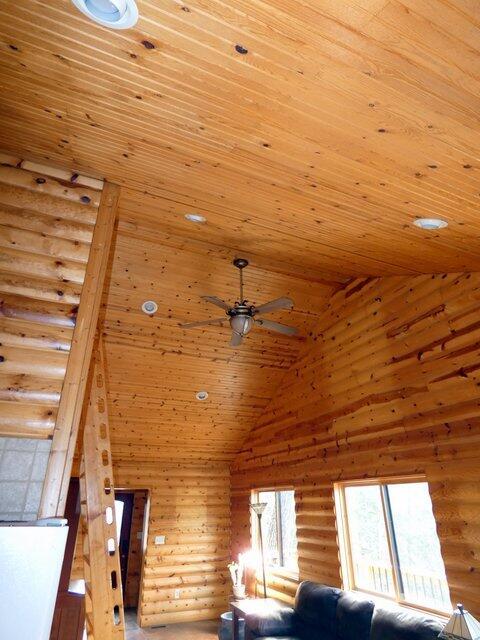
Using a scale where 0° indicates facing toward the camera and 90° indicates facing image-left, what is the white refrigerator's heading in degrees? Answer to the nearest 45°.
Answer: approximately 0°

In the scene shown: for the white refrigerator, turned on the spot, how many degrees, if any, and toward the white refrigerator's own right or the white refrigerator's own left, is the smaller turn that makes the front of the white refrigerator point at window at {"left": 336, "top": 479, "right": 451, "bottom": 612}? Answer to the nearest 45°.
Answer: approximately 135° to the white refrigerator's own left

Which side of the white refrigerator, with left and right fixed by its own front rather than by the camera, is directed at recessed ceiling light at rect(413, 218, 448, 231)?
left

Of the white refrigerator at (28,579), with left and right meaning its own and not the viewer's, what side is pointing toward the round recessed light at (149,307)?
back

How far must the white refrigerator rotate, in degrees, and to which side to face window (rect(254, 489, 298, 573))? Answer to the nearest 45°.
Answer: approximately 135° to its left
